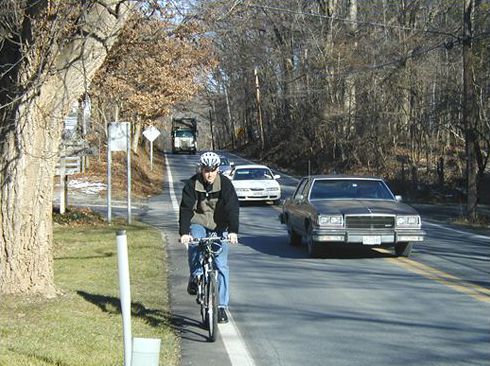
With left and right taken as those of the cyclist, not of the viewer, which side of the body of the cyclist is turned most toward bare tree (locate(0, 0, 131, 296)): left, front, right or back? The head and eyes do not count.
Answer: right

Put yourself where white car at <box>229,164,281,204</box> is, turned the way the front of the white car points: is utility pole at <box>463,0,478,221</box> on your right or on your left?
on your left

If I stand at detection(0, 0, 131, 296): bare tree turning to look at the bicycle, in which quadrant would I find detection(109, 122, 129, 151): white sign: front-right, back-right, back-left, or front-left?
back-left

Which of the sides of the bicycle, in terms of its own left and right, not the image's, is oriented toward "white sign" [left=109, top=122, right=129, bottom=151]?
back

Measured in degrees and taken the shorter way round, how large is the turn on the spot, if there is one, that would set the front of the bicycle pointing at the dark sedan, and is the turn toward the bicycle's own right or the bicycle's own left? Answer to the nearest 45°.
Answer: approximately 135° to the bicycle's own left

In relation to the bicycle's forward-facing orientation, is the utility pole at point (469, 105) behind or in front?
behind

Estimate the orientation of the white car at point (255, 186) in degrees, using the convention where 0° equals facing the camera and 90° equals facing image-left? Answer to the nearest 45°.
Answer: approximately 0°
